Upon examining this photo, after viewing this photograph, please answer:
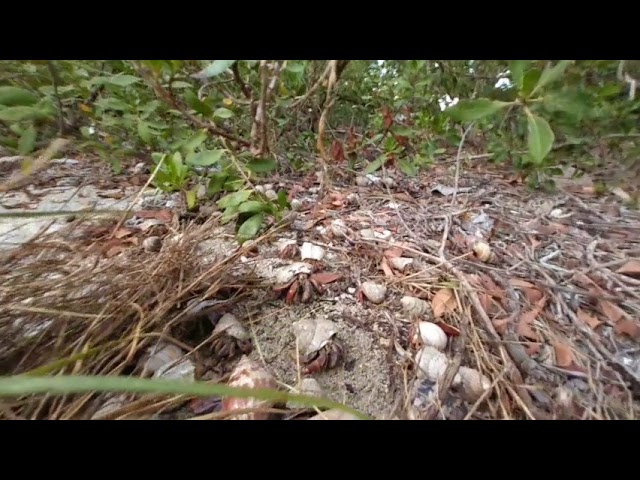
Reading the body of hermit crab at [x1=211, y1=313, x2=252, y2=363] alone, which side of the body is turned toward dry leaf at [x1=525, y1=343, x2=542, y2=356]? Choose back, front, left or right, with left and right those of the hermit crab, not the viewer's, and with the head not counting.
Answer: left

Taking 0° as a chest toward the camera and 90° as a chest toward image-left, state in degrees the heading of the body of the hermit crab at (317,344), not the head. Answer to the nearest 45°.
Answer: approximately 315°

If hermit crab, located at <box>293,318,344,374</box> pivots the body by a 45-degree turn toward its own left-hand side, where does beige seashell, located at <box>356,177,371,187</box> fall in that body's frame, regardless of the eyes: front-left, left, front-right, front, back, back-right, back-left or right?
left

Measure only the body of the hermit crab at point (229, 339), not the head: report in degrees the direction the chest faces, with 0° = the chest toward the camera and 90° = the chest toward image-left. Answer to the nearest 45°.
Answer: approximately 0°

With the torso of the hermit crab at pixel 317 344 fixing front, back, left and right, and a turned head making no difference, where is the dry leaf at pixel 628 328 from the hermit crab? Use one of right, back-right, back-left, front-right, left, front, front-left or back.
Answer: front-left

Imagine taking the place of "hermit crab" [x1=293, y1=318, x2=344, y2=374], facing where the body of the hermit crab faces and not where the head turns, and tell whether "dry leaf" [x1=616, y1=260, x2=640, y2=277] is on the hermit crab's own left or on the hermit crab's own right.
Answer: on the hermit crab's own left

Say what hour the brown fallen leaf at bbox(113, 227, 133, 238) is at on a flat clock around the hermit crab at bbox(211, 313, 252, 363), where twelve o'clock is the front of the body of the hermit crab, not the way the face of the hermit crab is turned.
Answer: The brown fallen leaf is roughly at 5 o'clock from the hermit crab.

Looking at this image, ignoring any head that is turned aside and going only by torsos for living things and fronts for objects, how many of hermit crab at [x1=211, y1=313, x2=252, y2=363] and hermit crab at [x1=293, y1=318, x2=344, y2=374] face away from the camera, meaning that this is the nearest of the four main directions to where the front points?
0

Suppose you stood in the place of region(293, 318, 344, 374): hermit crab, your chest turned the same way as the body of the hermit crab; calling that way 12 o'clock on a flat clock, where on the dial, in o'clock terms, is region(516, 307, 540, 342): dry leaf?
The dry leaf is roughly at 10 o'clock from the hermit crab.
